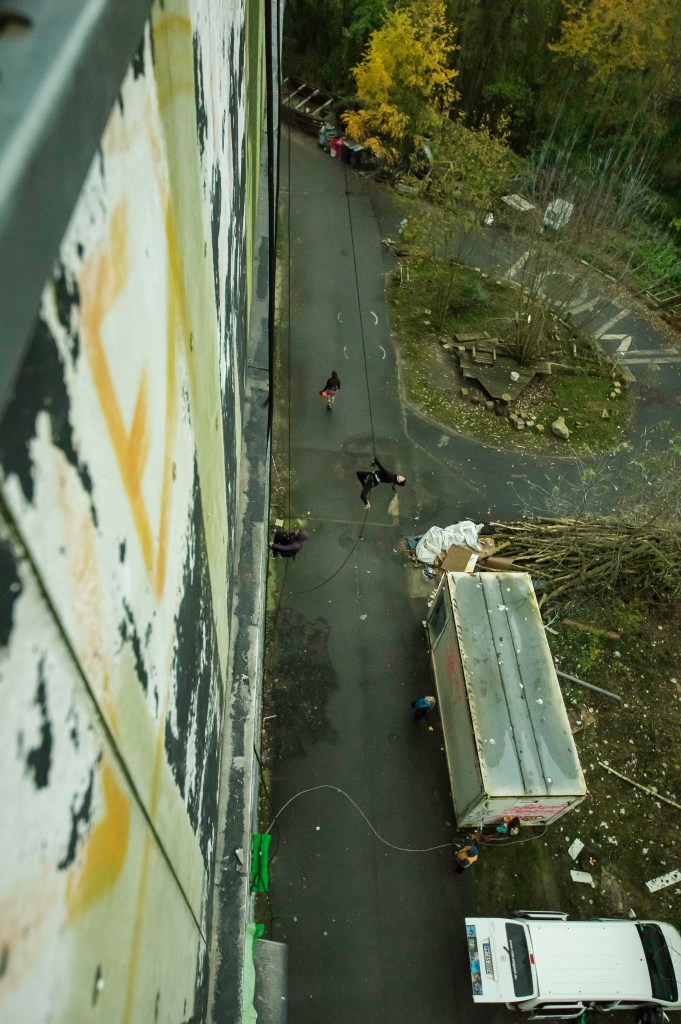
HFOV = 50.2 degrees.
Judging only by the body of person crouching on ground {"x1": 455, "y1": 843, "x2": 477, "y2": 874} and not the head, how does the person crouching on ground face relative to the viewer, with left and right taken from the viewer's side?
facing away from the viewer and to the right of the viewer

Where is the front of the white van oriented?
to the viewer's right

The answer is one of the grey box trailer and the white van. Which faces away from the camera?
the grey box trailer

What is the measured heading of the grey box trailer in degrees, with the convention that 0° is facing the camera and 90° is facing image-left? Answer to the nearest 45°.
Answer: approximately 180°

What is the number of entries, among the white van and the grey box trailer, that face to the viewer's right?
1

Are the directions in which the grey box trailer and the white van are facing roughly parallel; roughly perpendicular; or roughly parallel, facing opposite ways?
roughly perpendicular
